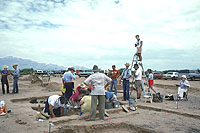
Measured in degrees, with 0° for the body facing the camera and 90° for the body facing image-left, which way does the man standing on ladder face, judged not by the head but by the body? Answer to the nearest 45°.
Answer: approximately 90°

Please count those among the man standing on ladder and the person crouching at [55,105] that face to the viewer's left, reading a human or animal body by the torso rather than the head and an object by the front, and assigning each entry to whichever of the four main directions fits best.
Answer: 1

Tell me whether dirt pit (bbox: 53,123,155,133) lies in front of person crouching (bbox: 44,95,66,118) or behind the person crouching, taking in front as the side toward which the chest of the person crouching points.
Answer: in front

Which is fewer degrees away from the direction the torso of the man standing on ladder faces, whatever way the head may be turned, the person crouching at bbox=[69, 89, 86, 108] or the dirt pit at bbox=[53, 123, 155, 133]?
the person crouching

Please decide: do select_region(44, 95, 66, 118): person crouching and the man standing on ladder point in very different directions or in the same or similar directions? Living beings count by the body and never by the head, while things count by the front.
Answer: very different directions

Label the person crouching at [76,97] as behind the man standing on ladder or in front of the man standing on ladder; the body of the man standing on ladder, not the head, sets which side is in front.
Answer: in front

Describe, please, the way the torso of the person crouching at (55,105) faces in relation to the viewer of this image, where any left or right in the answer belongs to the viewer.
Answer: facing the viewer and to the right of the viewer
